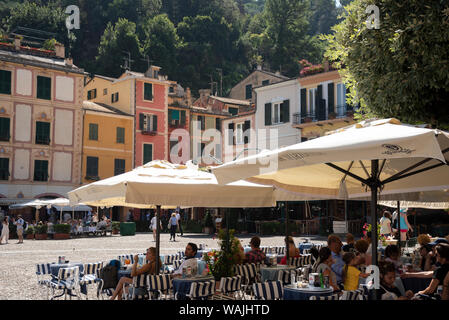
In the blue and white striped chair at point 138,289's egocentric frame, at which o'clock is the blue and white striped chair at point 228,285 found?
the blue and white striped chair at point 228,285 is roughly at 6 o'clock from the blue and white striped chair at point 138,289.

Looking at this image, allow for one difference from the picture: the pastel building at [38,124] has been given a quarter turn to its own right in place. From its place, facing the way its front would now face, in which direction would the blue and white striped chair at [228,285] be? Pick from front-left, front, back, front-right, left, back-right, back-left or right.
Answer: front-left

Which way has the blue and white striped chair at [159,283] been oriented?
away from the camera

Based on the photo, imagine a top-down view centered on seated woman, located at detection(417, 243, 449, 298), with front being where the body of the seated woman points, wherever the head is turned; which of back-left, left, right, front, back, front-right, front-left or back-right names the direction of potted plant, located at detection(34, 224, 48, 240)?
front-right

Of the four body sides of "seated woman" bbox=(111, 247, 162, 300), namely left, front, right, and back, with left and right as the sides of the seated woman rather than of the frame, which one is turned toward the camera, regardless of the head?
left

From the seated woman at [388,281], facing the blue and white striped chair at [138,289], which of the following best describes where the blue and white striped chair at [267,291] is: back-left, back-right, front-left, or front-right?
front-left

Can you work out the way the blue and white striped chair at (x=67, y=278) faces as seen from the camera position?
facing the viewer and to the left of the viewer

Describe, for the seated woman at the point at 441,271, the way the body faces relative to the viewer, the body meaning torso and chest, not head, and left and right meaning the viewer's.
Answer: facing to the left of the viewer
